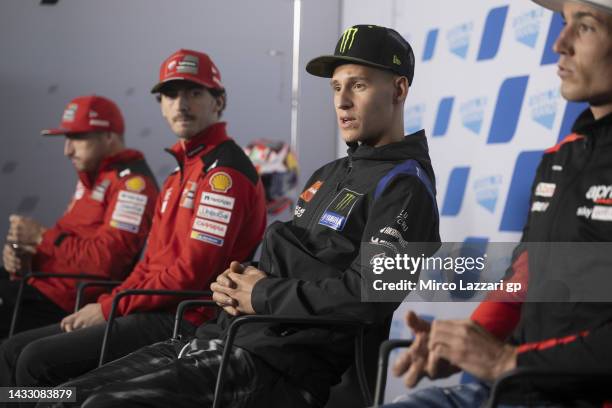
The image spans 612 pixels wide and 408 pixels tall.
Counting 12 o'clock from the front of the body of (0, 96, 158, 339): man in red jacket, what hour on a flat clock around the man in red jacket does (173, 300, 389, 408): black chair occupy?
The black chair is roughly at 10 o'clock from the man in red jacket.

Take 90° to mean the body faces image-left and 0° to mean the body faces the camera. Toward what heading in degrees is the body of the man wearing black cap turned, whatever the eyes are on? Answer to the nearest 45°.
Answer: approximately 45°

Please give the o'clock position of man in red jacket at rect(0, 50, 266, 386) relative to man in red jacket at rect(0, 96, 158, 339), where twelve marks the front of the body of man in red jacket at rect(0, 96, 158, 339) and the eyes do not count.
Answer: man in red jacket at rect(0, 50, 266, 386) is roughly at 10 o'clock from man in red jacket at rect(0, 96, 158, 339).

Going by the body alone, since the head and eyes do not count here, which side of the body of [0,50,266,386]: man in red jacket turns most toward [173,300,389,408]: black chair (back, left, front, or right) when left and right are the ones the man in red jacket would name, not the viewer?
left

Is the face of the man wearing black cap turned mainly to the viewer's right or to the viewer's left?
to the viewer's left

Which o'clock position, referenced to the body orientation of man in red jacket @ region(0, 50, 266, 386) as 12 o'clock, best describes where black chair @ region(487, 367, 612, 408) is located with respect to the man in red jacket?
The black chair is roughly at 10 o'clock from the man in red jacket.
